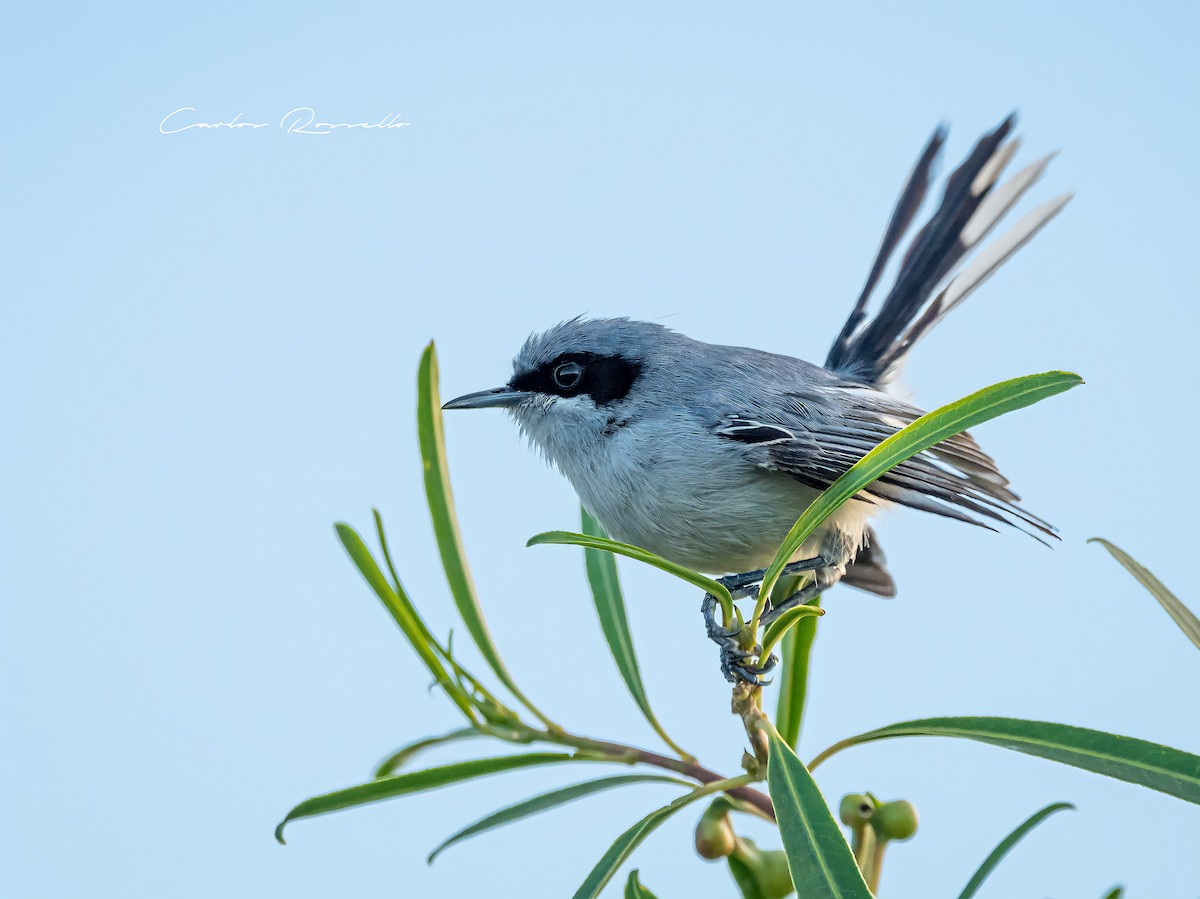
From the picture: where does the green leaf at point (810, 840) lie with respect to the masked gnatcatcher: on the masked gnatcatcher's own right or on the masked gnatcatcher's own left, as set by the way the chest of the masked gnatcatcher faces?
on the masked gnatcatcher's own left

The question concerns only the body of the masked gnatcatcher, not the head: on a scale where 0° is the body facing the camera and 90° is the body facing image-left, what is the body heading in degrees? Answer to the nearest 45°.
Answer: approximately 90°
